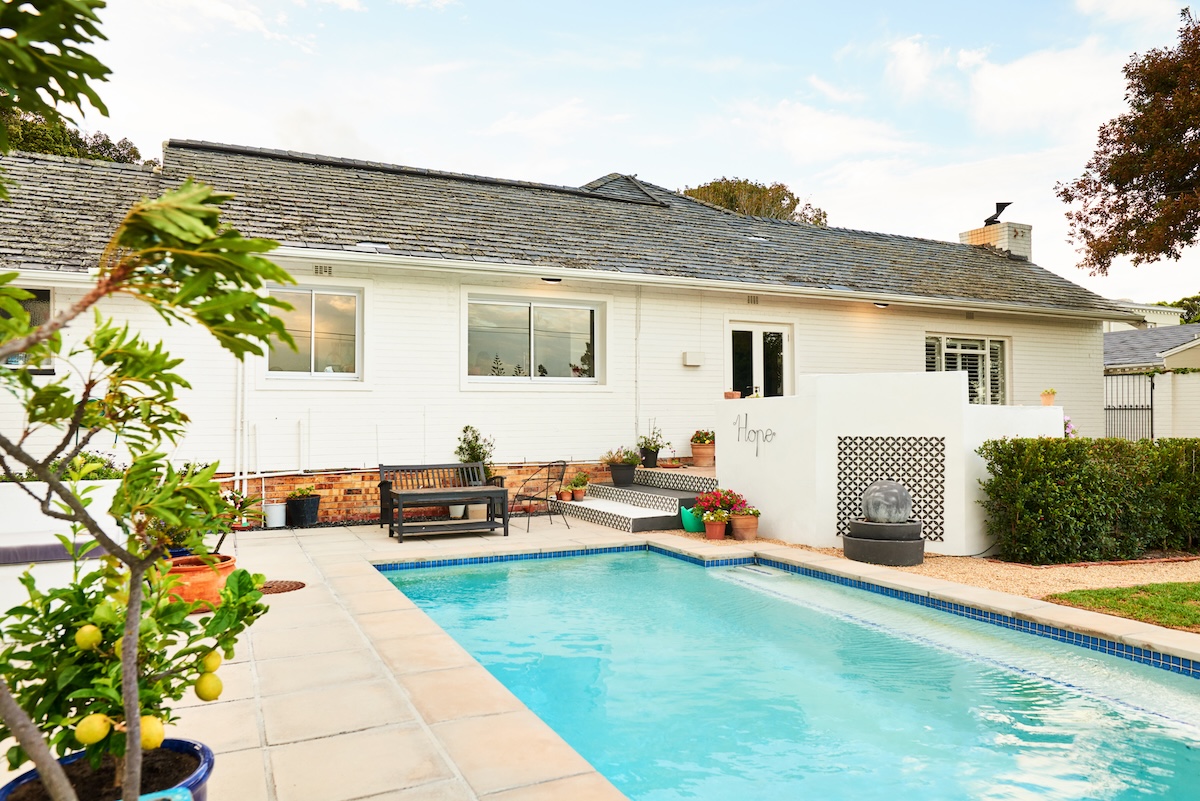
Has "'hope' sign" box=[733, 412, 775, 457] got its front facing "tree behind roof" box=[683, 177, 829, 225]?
no

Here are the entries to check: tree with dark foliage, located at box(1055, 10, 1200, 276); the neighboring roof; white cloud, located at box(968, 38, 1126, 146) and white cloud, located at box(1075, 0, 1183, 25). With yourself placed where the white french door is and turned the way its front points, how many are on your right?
0

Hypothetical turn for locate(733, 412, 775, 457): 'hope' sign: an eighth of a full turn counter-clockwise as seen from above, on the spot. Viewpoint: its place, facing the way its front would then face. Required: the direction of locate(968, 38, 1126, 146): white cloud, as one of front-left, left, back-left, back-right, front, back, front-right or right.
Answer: left

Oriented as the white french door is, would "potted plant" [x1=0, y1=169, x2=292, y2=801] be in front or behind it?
in front

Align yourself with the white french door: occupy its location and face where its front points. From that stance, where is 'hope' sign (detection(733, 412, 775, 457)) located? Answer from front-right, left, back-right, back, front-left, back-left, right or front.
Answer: front

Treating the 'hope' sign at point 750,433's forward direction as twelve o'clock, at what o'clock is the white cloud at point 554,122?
The white cloud is roughly at 5 o'clock from the 'hope' sign.

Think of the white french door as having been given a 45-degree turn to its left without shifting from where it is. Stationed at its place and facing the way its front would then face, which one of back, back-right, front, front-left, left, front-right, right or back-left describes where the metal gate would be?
left

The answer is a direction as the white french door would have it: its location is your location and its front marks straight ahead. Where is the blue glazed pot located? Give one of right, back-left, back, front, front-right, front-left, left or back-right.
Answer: front

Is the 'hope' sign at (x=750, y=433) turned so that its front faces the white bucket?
no

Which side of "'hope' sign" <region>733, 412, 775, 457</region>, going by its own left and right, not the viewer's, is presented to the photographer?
front

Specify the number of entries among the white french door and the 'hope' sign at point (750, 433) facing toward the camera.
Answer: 2

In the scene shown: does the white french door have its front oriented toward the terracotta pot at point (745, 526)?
yes

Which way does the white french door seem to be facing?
toward the camera

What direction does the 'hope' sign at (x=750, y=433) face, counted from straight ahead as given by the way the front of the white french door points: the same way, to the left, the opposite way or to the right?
the same way
